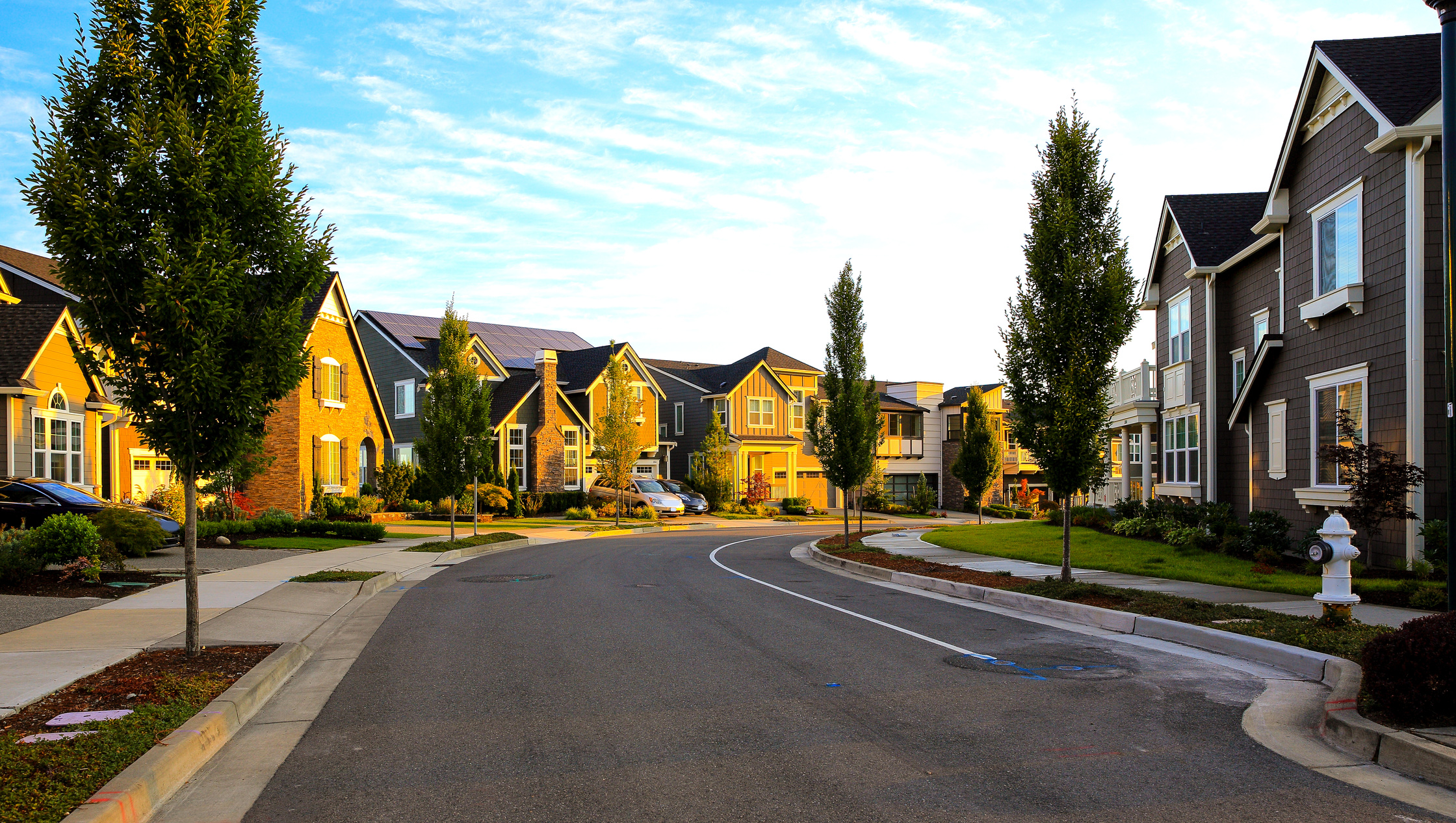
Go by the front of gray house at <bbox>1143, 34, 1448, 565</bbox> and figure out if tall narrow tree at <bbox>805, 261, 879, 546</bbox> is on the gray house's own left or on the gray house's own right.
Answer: on the gray house's own right

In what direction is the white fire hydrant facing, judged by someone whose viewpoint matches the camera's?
facing the viewer and to the left of the viewer

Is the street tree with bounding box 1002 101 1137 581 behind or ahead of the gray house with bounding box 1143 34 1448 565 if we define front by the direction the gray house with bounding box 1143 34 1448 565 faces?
ahead

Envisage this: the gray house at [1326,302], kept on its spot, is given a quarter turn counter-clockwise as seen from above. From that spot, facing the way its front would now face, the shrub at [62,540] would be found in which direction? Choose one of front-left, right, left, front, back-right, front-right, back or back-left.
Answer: right

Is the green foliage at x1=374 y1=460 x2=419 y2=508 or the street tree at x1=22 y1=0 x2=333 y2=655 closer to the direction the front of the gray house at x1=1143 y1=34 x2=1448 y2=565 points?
the street tree

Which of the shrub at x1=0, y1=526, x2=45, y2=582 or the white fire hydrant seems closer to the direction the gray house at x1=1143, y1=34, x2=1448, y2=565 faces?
the shrub

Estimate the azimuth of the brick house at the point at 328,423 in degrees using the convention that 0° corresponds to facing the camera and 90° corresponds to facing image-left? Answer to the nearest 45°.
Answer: approximately 315°

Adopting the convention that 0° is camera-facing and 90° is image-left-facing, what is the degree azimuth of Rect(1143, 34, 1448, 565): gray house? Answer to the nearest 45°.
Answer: approximately 45°

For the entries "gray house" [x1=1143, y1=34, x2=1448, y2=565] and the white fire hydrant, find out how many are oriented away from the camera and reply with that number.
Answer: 0

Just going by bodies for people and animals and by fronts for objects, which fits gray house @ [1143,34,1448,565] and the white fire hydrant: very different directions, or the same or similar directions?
same or similar directions
